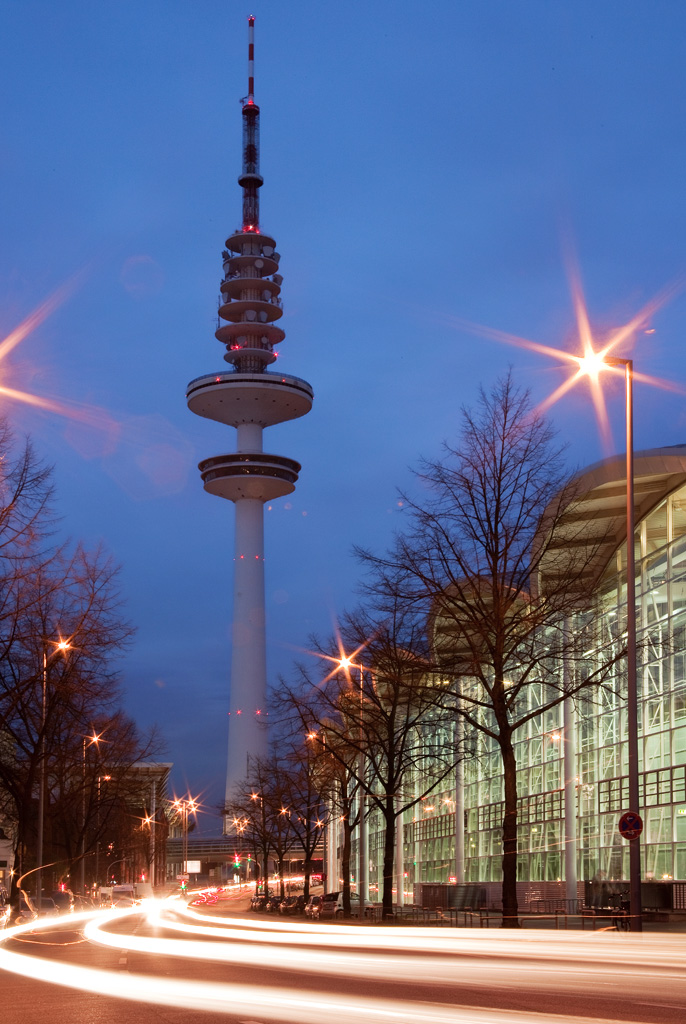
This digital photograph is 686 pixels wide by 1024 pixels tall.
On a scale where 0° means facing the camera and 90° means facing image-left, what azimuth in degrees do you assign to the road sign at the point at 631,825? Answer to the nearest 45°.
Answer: approximately 0°

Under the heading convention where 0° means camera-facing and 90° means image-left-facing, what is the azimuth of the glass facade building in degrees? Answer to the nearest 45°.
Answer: approximately 45°

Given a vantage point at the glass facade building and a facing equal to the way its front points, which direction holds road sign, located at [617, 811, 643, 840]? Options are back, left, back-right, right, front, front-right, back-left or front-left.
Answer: front-left

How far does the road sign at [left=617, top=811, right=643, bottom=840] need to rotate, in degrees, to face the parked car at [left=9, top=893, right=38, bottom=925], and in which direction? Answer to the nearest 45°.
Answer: approximately 135° to its right

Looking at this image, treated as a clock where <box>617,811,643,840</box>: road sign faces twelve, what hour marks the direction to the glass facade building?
The glass facade building is roughly at 6 o'clock from the road sign.

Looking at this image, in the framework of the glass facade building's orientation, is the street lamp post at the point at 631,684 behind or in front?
in front

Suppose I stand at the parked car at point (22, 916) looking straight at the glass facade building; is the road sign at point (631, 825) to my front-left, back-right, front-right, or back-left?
front-right

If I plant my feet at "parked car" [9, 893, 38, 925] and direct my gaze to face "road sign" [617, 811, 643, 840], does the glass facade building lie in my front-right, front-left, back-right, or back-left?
front-left

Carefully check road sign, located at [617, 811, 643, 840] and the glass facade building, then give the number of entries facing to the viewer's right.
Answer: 0
